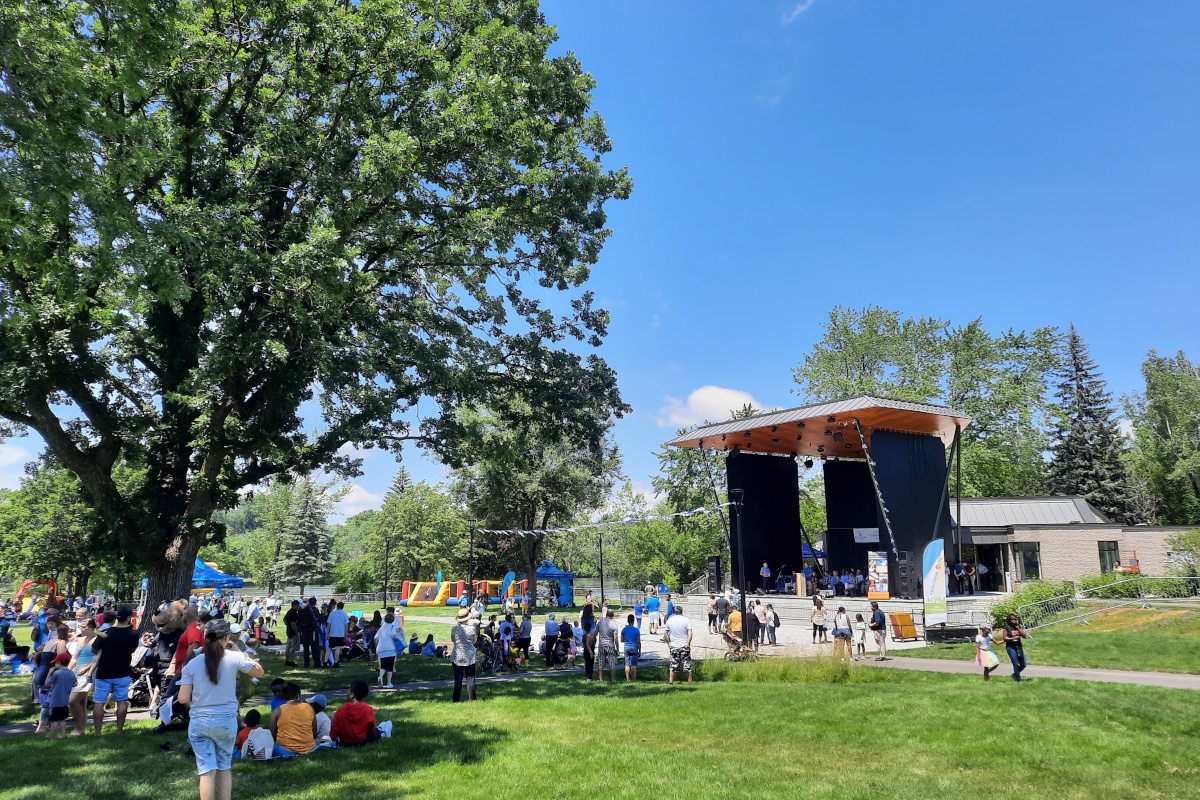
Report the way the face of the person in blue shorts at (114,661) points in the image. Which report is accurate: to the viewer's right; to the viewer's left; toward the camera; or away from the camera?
away from the camera

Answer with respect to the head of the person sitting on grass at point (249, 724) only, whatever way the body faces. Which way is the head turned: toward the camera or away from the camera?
away from the camera

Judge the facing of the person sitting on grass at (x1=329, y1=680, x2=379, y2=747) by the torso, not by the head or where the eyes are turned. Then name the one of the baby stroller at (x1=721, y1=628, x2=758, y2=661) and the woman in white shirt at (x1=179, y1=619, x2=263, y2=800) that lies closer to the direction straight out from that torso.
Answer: the baby stroller

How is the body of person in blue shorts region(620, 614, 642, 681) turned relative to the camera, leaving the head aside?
away from the camera

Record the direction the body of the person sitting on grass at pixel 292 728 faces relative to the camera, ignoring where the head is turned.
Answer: away from the camera

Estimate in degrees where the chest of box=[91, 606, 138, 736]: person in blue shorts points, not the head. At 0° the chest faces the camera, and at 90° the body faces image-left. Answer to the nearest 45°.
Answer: approximately 180°

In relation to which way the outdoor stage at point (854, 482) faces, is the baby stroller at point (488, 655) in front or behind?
in front

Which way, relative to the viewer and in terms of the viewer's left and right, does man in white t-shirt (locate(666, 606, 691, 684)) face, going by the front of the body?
facing away from the viewer

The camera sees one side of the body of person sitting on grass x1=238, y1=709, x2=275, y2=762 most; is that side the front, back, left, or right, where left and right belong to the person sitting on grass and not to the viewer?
back

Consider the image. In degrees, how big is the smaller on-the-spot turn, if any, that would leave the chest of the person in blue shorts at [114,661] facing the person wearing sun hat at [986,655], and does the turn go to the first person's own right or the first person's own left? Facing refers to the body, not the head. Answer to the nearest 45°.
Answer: approximately 90° to the first person's own right

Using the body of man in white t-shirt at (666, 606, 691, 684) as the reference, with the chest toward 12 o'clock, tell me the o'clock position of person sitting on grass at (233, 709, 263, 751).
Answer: The person sitting on grass is roughly at 7 o'clock from the man in white t-shirt.

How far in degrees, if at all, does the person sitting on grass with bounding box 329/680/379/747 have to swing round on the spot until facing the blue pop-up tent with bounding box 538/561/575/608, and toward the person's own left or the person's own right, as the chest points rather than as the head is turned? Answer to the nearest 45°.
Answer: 0° — they already face it

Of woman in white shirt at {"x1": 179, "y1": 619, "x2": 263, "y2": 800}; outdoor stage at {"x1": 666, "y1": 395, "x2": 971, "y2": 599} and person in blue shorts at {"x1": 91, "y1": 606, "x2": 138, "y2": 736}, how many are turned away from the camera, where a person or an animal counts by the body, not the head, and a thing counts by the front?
2
